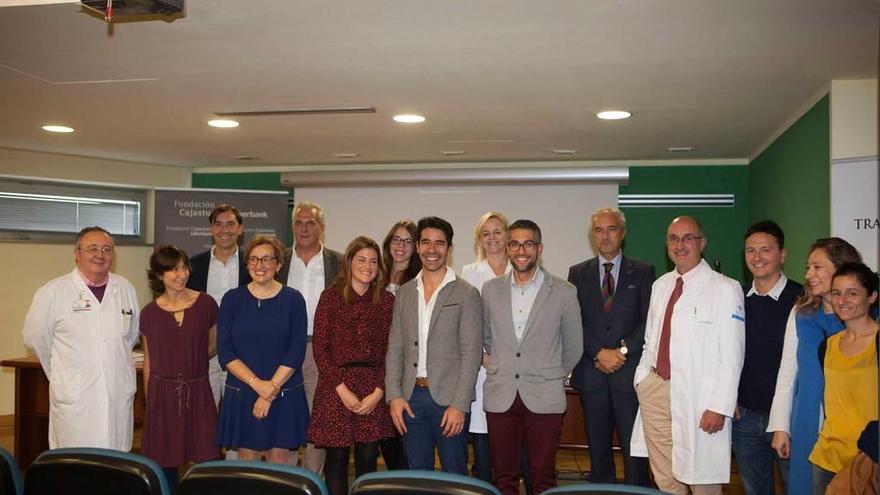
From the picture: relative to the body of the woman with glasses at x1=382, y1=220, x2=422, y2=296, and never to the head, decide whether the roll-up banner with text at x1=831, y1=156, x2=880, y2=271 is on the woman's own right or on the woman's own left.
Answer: on the woman's own left

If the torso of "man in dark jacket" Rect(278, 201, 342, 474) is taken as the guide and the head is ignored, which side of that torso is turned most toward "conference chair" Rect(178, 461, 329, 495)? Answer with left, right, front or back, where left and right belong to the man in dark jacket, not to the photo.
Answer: front

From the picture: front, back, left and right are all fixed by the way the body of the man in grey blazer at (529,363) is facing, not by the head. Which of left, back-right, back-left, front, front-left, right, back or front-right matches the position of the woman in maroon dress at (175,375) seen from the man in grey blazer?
right

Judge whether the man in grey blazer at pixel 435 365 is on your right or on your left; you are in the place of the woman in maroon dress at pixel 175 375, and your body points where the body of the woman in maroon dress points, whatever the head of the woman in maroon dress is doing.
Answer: on your left

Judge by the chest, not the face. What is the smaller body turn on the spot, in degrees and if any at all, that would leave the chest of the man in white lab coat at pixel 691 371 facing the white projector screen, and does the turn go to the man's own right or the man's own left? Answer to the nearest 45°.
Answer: approximately 90° to the man's own right

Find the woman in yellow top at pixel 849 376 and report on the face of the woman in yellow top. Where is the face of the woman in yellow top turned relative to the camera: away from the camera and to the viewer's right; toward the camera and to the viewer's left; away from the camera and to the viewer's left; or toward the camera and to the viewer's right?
toward the camera and to the viewer's left

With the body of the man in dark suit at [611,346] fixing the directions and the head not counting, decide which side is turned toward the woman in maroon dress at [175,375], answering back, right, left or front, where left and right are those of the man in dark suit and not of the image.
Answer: right
